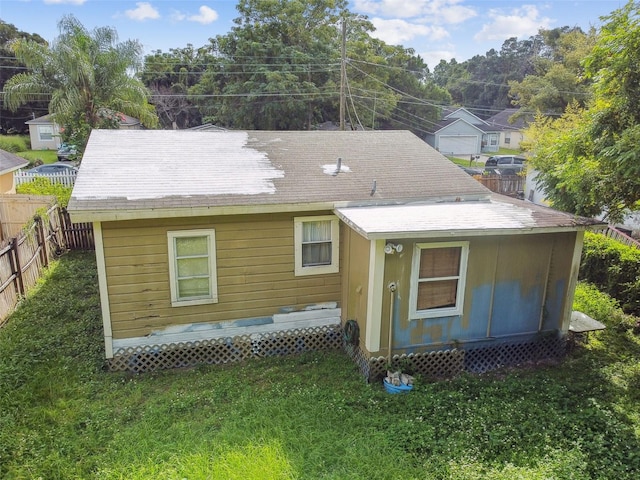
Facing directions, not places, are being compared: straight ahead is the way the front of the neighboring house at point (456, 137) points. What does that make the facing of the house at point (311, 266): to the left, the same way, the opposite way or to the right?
the opposite way

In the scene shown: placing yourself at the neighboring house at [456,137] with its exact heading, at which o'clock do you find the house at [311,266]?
The house is roughly at 12 o'clock from the neighboring house.

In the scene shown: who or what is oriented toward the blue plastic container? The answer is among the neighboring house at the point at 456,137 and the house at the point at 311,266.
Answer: the neighboring house

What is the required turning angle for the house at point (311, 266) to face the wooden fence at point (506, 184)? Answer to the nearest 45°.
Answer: approximately 45° to its right

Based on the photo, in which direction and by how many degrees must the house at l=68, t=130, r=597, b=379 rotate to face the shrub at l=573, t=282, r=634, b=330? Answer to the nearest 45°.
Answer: approximately 90° to its right

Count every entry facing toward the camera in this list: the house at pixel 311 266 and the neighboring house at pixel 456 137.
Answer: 1

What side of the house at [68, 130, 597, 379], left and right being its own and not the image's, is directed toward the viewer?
back

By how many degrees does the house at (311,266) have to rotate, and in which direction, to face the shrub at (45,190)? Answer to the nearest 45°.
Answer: approximately 45° to its left

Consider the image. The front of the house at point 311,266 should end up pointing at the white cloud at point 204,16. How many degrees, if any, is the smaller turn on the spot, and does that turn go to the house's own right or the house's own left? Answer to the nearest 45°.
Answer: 0° — it already faces it

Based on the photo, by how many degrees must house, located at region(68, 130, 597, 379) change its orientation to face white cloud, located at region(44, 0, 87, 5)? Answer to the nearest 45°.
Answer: approximately 45° to its left

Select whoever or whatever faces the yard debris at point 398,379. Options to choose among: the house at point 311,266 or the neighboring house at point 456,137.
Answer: the neighboring house
